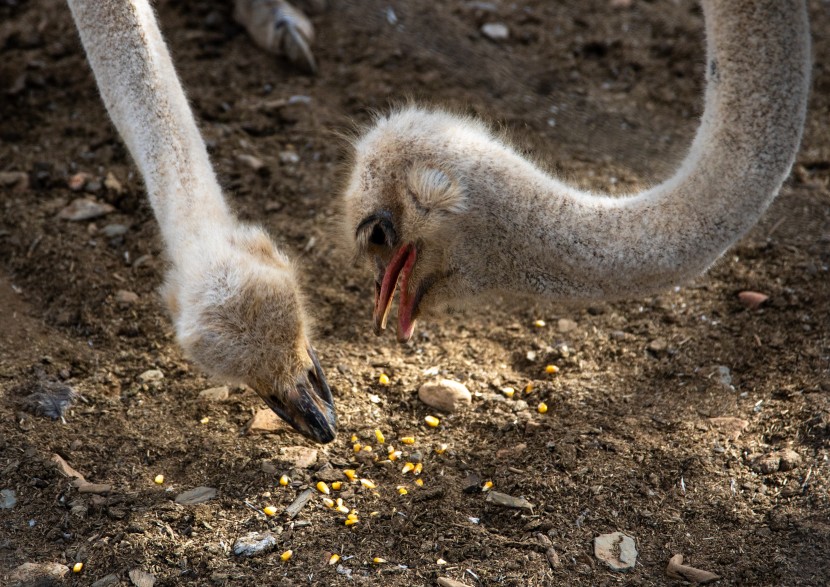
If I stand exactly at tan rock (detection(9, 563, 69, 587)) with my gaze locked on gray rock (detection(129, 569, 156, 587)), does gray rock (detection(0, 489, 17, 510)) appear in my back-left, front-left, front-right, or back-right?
back-left

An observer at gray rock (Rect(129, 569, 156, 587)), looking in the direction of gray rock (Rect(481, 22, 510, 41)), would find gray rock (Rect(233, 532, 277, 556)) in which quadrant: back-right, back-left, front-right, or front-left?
front-right
